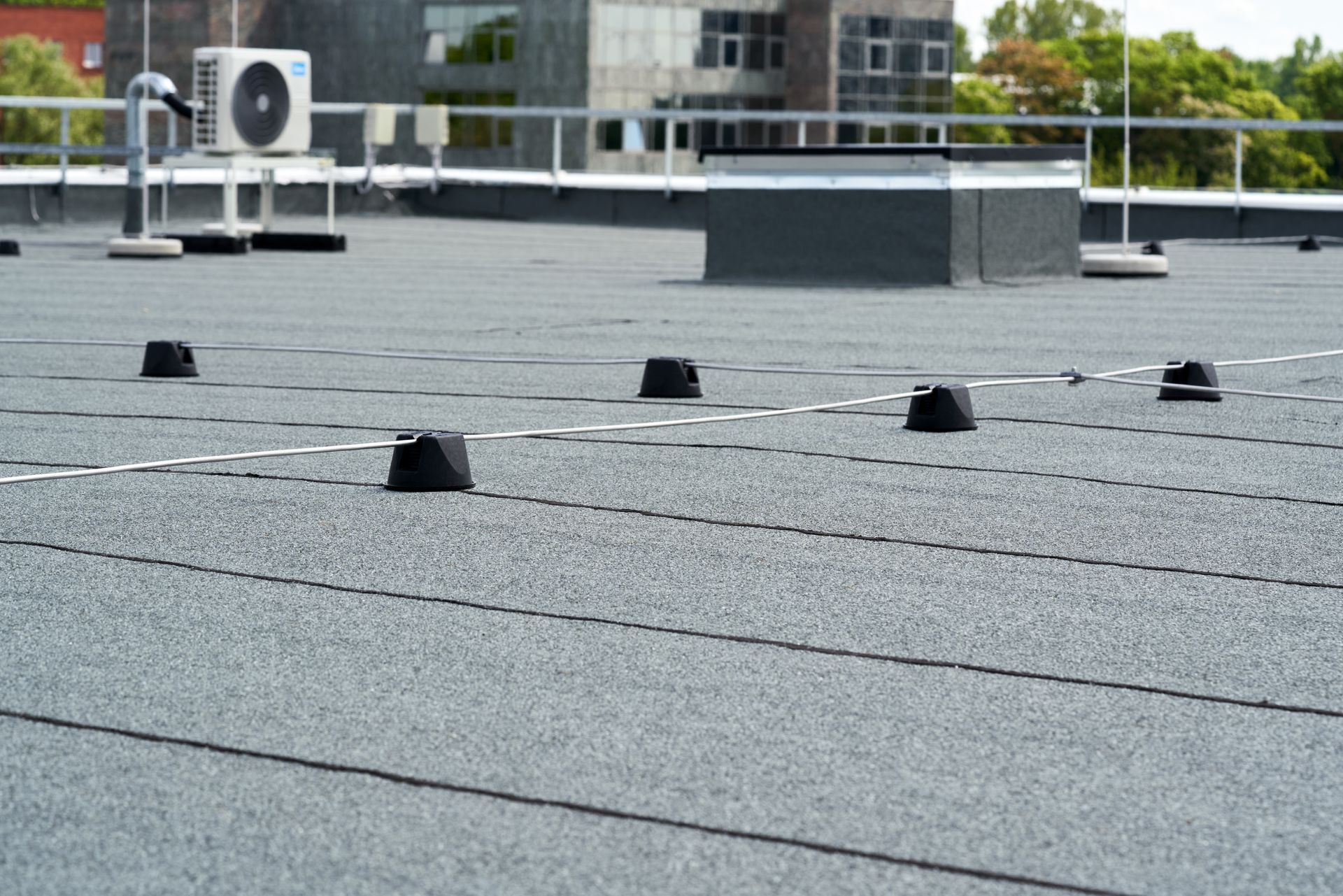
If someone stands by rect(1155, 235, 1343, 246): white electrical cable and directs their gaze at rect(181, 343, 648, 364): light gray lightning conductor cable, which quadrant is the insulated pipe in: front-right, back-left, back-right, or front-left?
front-right

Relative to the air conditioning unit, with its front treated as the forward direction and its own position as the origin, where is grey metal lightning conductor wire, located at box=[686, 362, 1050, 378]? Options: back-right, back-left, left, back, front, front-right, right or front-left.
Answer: front-right

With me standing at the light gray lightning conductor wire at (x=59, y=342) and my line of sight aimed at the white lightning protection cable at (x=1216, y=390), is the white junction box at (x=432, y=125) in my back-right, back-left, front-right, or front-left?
back-left

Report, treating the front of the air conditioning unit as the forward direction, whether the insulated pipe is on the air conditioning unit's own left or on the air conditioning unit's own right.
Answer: on the air conditioning unit's own right

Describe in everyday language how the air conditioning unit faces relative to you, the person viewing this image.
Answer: facing the viewer and to the right of the viewer

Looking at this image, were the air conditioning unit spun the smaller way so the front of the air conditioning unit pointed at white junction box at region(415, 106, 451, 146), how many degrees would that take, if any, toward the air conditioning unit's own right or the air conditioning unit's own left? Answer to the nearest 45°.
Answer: approximately 135° to the air conditioning unit's own left

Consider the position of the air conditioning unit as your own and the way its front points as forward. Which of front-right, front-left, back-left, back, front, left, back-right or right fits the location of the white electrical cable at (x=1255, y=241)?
front-left

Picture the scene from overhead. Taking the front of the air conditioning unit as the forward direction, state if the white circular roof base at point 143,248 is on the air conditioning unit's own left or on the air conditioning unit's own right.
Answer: on the air conditioning unit's own right

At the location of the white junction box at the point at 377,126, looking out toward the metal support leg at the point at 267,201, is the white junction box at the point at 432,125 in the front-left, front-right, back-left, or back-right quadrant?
back-left

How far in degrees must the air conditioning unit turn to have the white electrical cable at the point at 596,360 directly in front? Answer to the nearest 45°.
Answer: approximately 45° to its right

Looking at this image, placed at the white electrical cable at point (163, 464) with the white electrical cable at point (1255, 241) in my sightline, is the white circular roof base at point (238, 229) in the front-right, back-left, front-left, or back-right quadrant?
front-left

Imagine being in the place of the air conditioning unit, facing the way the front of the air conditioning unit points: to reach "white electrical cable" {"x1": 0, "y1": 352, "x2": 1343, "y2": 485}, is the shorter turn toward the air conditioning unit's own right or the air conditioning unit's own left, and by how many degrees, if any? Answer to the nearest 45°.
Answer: approximately 45° to the air conditioning unit's own right

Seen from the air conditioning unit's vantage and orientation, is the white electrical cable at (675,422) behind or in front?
in front

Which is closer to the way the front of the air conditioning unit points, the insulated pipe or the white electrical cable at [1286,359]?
the white electrical cable

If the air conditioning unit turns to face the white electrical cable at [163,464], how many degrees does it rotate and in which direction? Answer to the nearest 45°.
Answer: approximately 45° to its right

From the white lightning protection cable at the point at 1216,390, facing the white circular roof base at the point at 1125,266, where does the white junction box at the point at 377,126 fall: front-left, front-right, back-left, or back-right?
front-left
